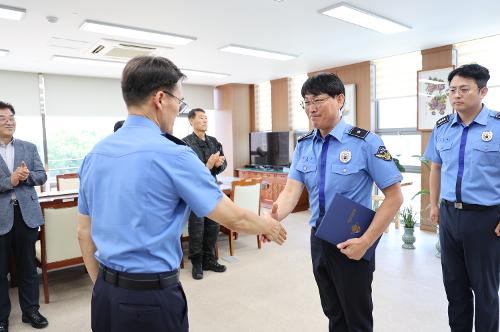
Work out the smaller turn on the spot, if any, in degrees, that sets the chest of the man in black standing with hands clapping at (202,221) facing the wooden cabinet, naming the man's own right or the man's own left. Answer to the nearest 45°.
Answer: approximately 135° to the man's own left

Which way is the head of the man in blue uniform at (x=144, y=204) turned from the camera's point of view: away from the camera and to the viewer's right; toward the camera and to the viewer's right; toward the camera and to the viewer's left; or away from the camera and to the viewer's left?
away from the camera and to the viewer's right

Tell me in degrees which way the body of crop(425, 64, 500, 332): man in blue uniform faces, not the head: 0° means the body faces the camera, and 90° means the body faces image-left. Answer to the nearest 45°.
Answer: approximately 45°

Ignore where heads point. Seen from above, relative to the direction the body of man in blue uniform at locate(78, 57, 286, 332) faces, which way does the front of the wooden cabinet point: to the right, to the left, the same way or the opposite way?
the opposite way

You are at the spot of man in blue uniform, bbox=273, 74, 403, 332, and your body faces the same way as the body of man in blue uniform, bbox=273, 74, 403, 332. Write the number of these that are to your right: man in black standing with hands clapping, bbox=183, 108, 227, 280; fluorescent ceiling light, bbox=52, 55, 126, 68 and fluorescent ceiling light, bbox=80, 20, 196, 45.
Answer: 3

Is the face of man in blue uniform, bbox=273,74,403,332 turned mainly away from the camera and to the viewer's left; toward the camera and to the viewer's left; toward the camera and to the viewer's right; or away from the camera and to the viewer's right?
toward the camera and to the viewer's left

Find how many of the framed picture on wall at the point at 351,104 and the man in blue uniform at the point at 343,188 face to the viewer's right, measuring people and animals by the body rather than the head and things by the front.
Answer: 0

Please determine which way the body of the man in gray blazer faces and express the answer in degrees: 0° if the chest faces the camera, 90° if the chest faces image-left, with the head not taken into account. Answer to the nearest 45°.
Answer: approximately 315°

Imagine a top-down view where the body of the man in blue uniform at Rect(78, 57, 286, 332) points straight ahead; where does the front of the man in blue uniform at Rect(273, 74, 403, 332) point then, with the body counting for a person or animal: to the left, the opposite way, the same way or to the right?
the opposite way

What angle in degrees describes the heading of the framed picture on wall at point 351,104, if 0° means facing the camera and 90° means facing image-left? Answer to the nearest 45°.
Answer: approximately 45°

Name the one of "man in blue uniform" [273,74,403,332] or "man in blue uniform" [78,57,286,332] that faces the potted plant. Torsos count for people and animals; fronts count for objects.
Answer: "man in blue uniform" [78,57,286,332]

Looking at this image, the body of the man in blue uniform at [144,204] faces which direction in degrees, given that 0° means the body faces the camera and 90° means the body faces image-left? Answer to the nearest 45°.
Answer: approximately 225°

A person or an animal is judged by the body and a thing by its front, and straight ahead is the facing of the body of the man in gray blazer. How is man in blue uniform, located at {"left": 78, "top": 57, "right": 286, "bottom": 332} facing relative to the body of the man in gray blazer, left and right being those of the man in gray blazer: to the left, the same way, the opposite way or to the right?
to the left

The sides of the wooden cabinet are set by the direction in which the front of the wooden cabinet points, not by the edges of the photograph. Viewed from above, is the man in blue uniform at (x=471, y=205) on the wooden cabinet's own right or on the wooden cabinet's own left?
on the wooden cabinet's own left

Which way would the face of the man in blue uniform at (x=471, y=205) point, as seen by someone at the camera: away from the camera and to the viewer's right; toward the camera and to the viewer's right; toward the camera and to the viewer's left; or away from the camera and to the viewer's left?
toward the camera and to the viewer's left
